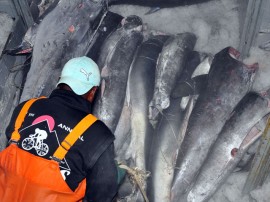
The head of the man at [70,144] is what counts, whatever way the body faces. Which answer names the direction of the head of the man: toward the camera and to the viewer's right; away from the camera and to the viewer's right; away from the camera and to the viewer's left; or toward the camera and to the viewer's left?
away from the camera and to the viewer's right

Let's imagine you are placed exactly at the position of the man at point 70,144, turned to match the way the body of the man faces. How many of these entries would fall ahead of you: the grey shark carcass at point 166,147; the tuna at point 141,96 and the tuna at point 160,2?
3

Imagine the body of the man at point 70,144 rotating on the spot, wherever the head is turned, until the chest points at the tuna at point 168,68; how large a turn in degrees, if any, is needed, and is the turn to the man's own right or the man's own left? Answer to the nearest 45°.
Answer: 0° — they already face it

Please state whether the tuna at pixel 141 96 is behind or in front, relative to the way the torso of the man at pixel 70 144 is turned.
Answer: in front

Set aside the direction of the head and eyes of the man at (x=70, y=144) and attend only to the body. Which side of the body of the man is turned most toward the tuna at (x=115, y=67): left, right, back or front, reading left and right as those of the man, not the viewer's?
front

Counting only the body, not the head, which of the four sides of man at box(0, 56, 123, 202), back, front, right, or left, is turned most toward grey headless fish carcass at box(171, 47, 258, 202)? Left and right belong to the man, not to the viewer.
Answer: front

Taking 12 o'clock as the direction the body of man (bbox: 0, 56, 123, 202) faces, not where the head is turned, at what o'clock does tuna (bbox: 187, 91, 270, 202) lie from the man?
The tuna is roughly at 1 o'clock from the man.

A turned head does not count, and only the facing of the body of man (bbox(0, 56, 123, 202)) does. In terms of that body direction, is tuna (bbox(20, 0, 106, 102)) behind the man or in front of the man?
in front

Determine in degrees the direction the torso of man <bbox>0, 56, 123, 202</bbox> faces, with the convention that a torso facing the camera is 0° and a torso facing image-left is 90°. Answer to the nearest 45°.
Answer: approximately 225°

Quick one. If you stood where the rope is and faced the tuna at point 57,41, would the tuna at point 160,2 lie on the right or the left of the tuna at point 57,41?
right

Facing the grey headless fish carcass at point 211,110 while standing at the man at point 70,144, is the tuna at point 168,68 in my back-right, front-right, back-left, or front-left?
front-left

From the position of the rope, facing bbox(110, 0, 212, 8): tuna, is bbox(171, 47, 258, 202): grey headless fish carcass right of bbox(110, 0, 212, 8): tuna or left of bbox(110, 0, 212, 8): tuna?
right
